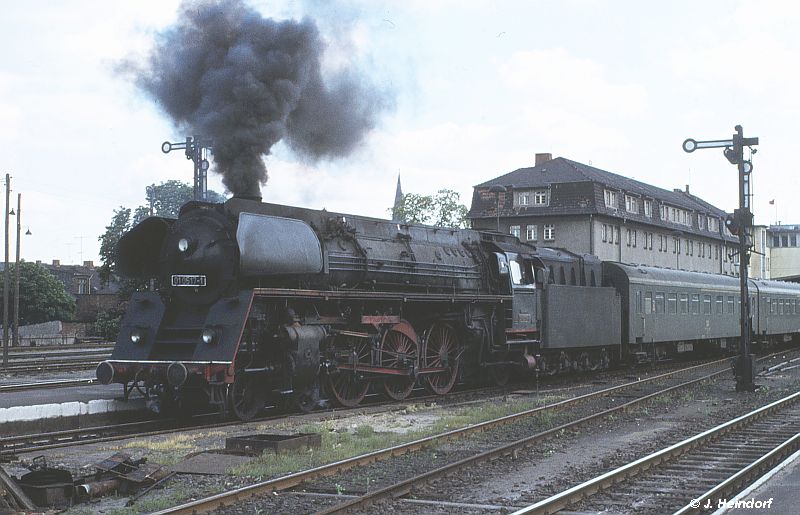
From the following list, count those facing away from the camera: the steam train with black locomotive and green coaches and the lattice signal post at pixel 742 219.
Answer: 1

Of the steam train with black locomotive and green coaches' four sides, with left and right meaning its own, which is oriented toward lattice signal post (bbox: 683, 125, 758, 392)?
back

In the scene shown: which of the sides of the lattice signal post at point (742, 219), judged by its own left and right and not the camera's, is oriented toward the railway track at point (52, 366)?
left

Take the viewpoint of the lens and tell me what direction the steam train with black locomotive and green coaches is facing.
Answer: facing the viewer and to the left of the viewer

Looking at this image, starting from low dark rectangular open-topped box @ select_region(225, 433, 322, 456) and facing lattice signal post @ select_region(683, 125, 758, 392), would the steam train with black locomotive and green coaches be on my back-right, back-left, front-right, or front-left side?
front-left

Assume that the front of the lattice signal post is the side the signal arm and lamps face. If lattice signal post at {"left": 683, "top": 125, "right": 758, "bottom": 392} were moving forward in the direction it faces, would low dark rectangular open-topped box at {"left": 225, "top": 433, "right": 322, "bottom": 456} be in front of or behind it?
behind

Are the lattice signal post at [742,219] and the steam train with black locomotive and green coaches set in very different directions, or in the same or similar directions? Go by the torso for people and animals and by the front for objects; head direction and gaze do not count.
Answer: very different directions

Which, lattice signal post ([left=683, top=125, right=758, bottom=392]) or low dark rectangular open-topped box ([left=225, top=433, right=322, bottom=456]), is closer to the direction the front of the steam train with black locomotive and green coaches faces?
the low dark rectangular open-topped box

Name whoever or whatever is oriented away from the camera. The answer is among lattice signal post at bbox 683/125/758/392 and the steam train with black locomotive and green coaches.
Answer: the lattice signal post

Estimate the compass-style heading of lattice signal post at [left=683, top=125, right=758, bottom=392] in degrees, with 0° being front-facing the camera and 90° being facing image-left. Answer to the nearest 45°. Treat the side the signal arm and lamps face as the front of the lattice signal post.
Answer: approximately 180°
